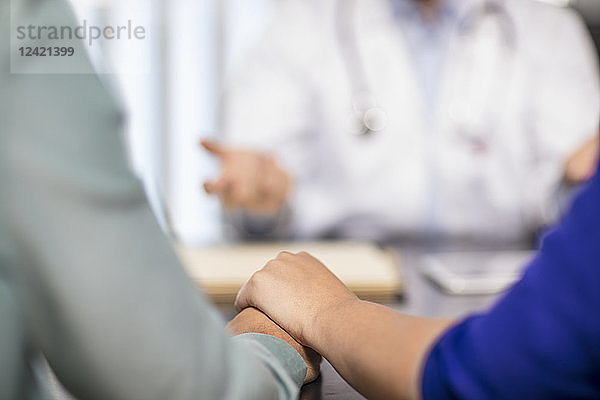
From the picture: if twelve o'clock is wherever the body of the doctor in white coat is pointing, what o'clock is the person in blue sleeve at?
The person in blue sleeve is roughly at 12 o'clock from the doctor in white coat.

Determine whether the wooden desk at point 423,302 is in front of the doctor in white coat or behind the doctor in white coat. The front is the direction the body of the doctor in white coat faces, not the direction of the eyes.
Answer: in front

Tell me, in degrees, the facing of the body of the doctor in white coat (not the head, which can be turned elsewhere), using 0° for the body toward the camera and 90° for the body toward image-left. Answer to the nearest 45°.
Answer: approximately 0°
